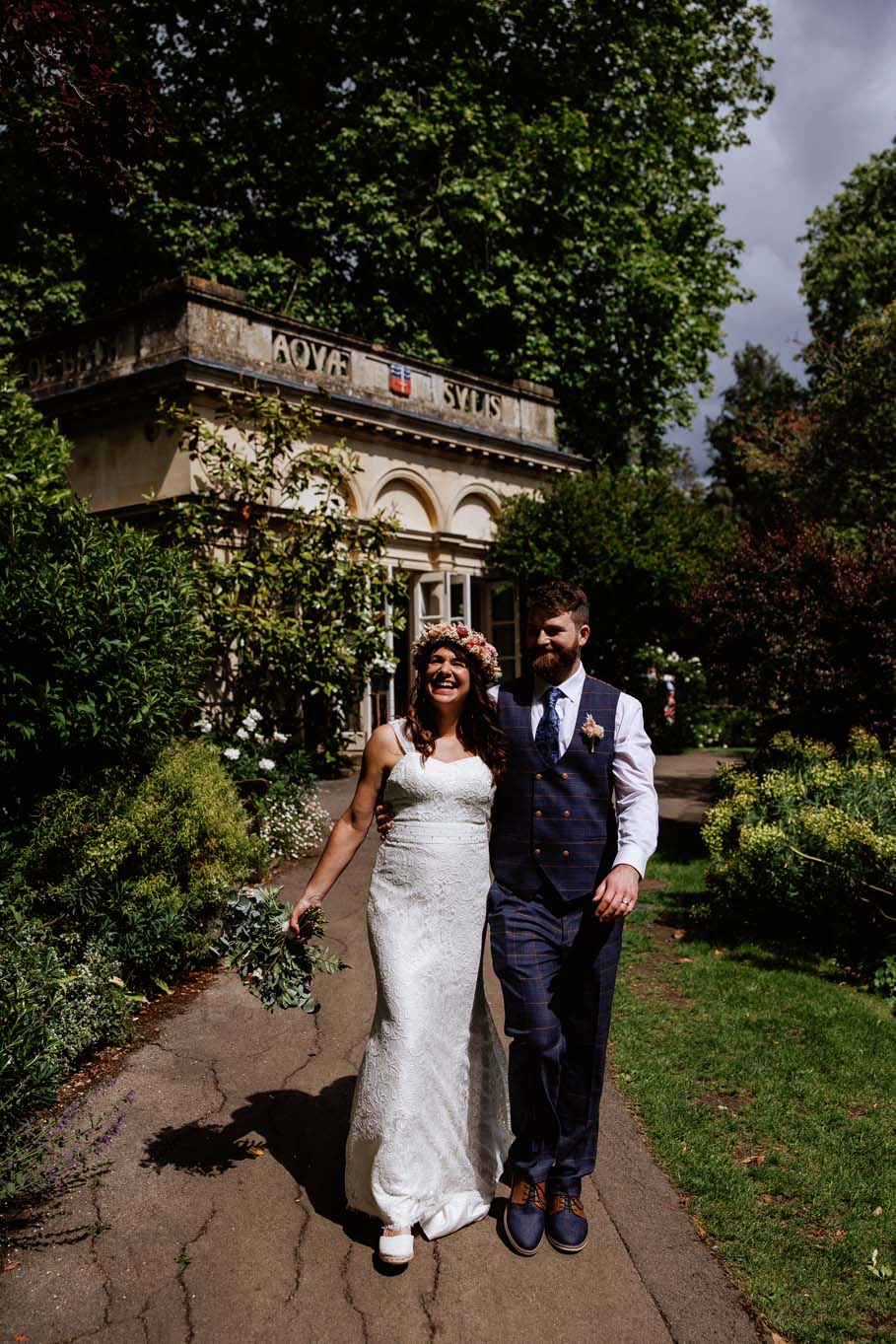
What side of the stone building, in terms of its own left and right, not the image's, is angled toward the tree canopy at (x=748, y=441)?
left

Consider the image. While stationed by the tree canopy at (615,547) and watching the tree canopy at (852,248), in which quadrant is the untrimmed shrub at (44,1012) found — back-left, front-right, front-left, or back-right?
back-right

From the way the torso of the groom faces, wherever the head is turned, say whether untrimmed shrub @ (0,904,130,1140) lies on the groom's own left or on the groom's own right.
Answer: on the groom's own right

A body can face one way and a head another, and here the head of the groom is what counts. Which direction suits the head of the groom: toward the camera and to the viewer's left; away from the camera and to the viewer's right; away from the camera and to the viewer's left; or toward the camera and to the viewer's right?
toward the camera and to the viewer's left

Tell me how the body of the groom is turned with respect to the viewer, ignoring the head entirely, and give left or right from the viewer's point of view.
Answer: facing the viewer

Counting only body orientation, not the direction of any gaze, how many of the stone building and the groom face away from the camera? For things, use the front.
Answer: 0

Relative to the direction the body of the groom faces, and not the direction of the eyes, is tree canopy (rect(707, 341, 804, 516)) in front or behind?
behind

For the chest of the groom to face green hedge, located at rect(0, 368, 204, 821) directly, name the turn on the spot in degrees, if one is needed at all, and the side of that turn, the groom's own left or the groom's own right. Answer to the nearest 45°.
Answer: approximately 135° to the groom's own right

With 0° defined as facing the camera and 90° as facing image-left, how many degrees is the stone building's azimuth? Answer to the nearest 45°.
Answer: approximately 315°

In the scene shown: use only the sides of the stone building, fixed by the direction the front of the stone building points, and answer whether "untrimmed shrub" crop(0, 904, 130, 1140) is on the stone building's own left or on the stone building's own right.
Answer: on the stone building's own right

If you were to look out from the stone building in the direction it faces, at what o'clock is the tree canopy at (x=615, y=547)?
The tree canopy is roughly at 10 o'clock from the stone building.
